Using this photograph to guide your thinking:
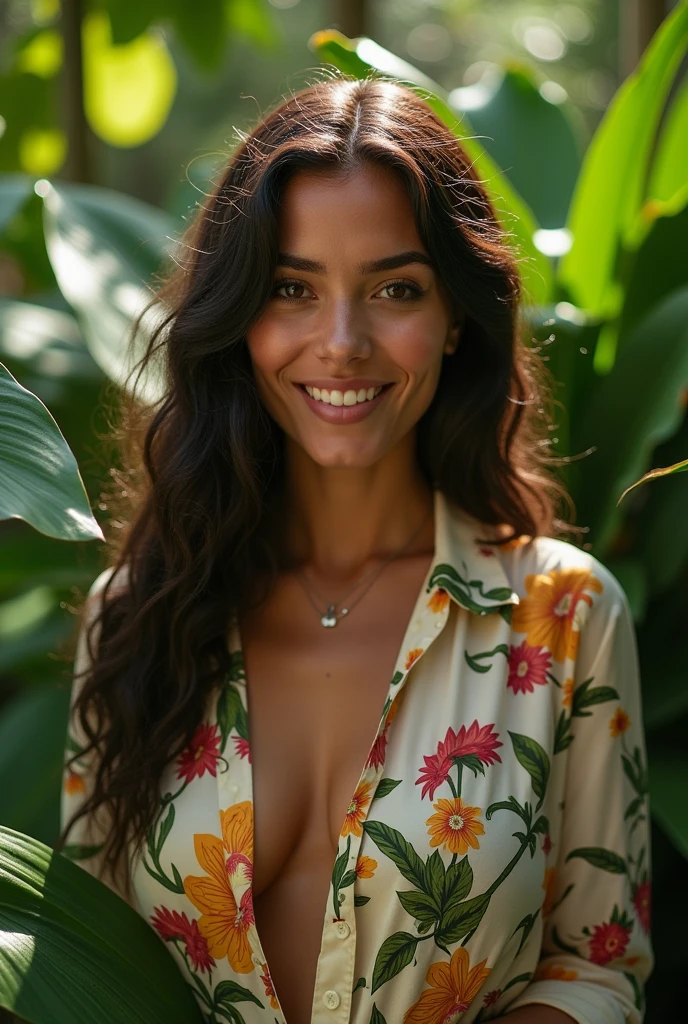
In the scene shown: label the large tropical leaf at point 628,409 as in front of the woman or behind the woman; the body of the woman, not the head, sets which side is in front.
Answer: behind

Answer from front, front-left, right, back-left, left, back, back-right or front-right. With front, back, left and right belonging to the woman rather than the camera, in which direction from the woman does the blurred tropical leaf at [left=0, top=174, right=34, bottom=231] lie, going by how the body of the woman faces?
back-right

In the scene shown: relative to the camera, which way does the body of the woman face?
toward the camera

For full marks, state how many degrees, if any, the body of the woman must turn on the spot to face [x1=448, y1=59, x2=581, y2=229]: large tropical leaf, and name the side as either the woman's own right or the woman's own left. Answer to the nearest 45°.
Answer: approximately 180°
